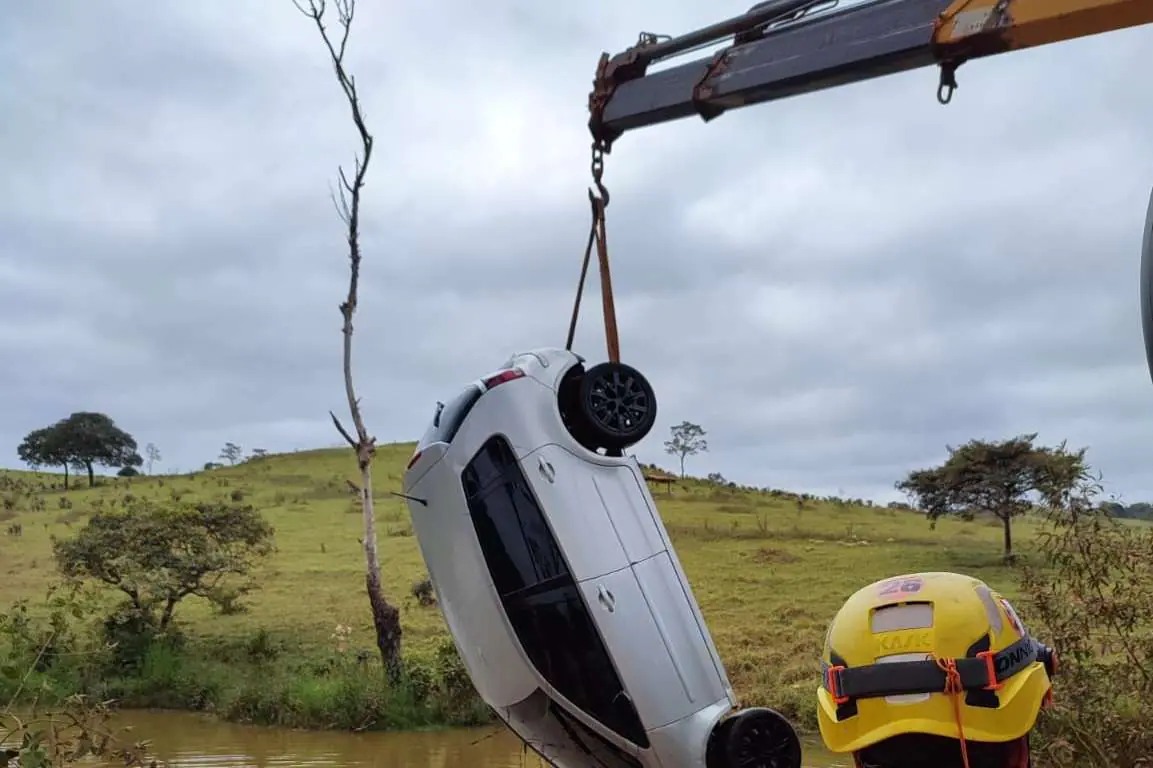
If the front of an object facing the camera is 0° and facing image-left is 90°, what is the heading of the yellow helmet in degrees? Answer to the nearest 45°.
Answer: approximately 225°

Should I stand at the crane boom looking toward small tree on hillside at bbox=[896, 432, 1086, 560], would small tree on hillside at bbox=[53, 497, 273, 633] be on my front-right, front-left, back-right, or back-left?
front-left

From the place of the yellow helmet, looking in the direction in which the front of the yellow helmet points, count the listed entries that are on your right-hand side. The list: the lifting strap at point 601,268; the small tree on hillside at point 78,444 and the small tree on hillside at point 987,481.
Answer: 0

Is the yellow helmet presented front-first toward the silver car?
no

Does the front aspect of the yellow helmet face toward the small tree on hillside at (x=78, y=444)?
no

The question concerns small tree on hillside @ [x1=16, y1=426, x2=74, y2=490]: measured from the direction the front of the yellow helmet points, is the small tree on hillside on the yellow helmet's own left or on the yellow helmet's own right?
on the yellow helmet's own left

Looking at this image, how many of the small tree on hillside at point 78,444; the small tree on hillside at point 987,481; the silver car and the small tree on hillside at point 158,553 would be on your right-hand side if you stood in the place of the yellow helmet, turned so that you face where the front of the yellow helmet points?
0

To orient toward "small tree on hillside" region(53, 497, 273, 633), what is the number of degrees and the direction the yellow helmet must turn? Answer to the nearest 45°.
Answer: approximately 90° to its left
